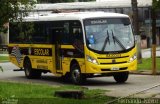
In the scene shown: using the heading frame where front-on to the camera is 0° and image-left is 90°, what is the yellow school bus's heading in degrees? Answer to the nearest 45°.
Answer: approximately 315°
